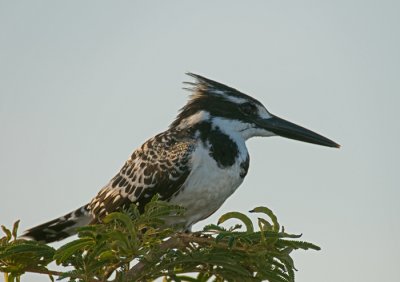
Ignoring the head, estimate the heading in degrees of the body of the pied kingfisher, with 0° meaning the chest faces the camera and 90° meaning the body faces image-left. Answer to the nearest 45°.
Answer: approximately 270°
